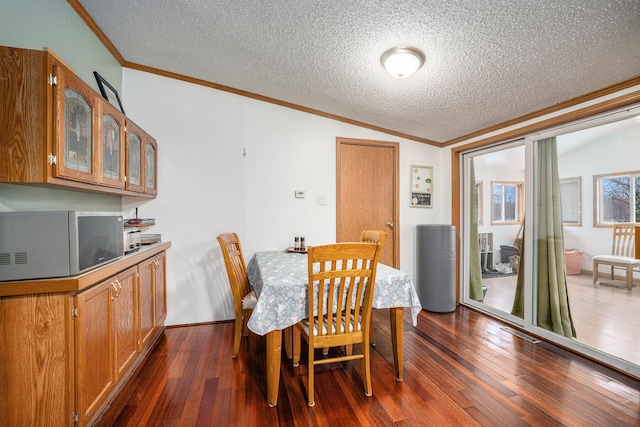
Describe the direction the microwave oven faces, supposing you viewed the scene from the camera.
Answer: facing the viewer and to the right of the viewer

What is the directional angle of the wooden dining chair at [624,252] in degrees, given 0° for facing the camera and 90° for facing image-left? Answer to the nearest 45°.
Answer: approximately 45°

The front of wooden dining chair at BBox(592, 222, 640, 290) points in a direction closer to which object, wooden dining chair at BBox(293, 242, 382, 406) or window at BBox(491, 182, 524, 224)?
the wooden dining chair

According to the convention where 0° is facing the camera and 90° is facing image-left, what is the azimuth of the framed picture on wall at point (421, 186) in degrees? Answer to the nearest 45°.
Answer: approximately 0°

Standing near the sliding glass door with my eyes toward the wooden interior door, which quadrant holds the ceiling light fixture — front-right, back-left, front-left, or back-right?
front-left

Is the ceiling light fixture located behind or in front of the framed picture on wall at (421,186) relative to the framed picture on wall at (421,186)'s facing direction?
in front

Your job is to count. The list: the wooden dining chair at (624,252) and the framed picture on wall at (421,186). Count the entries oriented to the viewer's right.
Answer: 0

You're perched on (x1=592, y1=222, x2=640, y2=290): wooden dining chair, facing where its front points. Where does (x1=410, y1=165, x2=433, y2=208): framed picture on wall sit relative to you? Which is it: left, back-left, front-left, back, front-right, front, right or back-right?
front-right

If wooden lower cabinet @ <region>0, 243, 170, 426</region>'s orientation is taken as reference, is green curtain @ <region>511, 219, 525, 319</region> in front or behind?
in front

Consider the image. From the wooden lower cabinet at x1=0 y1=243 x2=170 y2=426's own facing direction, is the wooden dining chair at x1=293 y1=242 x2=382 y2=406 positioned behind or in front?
in front
